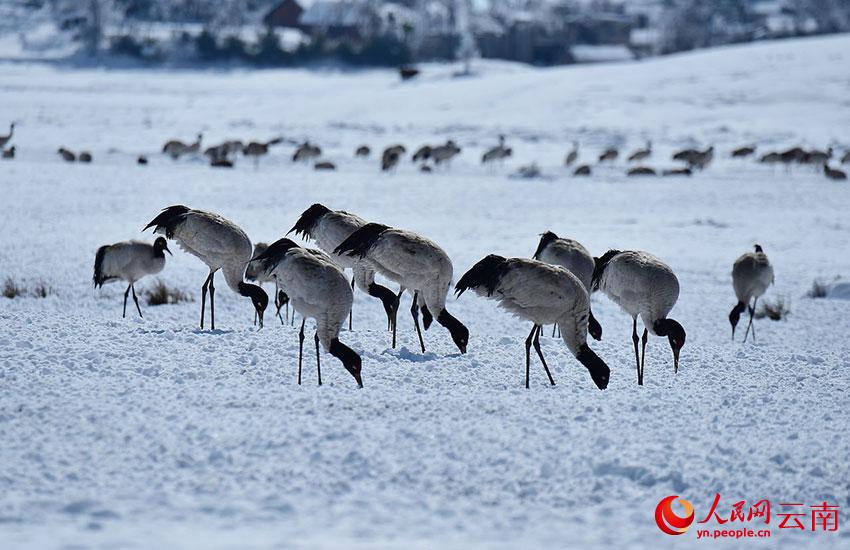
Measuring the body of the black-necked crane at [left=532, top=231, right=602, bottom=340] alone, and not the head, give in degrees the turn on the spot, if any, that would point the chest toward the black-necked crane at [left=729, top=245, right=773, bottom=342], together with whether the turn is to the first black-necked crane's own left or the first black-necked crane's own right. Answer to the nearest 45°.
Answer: approximately 45° to the first black-necked crane's own left

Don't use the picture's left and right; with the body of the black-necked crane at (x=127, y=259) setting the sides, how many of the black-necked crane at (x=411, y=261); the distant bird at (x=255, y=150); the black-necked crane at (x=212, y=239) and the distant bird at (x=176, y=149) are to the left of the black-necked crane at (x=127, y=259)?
2

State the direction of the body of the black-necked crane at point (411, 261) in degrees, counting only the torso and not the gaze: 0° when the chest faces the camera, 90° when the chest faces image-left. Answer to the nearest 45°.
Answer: approximately 270°

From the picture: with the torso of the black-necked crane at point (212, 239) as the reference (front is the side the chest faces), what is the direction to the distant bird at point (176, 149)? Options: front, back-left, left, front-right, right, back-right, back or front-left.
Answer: left

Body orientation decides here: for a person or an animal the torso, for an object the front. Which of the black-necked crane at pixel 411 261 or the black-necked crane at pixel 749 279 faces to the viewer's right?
the black-necked crane at pixel 411 261

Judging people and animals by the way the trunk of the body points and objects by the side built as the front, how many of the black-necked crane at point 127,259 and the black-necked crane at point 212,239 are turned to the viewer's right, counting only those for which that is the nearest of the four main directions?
2

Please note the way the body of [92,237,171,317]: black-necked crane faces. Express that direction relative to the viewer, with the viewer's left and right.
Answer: facing to the right of the viewer

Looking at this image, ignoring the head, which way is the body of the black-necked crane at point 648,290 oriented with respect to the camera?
to the viewer's right

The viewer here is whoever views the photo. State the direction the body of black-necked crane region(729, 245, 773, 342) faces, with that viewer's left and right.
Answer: facing the viewer and to the left of the viewer

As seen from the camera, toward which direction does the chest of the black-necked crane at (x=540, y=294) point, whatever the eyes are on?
to the viewer's right

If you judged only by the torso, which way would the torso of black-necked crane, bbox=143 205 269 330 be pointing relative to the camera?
to the viewer's right
